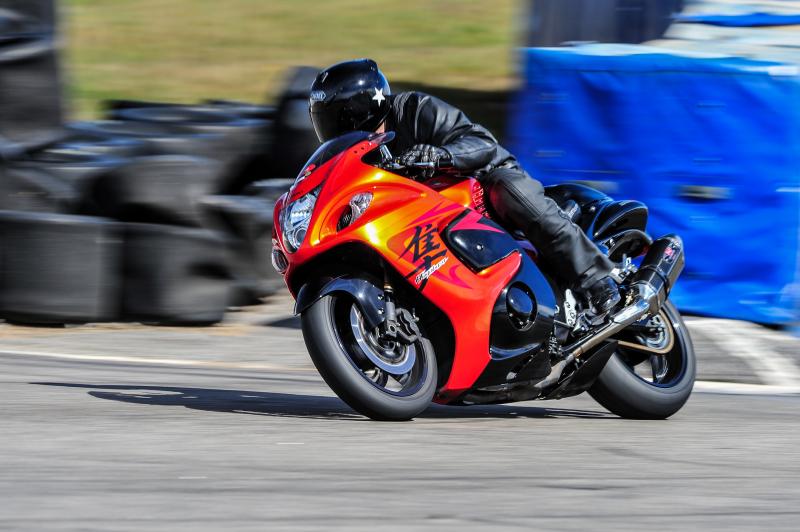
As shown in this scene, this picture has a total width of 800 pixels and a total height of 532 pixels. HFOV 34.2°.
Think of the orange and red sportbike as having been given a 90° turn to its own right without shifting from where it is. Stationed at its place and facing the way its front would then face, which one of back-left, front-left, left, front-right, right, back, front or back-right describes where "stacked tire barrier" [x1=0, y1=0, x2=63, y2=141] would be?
front

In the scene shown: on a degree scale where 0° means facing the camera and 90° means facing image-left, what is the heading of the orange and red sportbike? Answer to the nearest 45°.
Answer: approximately 45°

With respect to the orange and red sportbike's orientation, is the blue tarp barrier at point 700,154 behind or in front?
behind

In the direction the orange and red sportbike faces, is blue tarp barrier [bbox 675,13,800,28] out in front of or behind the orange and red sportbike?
behind
